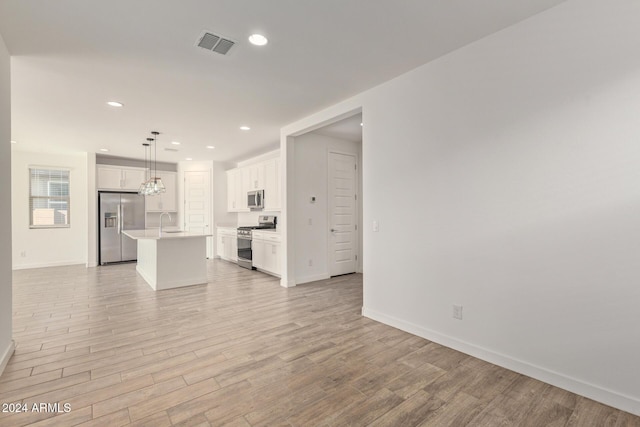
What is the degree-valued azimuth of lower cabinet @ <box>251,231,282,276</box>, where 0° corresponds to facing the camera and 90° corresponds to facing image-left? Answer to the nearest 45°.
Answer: approximately 45°

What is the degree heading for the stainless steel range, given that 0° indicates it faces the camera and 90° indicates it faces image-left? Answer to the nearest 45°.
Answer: approximately 45°

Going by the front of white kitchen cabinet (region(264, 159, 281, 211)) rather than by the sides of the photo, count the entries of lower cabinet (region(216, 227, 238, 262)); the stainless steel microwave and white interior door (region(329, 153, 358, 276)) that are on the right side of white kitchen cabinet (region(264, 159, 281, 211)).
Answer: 2

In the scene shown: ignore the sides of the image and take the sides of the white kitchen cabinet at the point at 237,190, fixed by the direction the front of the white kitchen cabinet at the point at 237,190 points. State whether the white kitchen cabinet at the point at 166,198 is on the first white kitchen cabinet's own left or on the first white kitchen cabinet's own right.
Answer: on the first white kitchen cabinet's own right

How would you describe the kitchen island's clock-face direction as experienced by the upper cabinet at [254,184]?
The kitchen island is roughly at 12 o'clock from the upper cabinet.

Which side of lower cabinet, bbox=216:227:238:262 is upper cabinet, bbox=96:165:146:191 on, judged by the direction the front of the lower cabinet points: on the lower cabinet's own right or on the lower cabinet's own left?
on the lower cabinet's own right

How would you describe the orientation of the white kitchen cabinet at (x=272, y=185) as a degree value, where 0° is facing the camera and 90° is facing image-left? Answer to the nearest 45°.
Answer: approximately 45°

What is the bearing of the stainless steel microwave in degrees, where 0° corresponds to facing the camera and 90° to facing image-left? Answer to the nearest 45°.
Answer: approximately 45°

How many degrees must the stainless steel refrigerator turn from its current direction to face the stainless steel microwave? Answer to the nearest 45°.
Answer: approximately 45° to its left

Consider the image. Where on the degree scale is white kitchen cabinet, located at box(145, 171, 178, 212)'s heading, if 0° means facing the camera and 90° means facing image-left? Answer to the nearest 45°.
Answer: approximately 0°

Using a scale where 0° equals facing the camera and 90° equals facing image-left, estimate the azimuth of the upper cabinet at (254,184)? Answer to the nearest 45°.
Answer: approximately 45°
